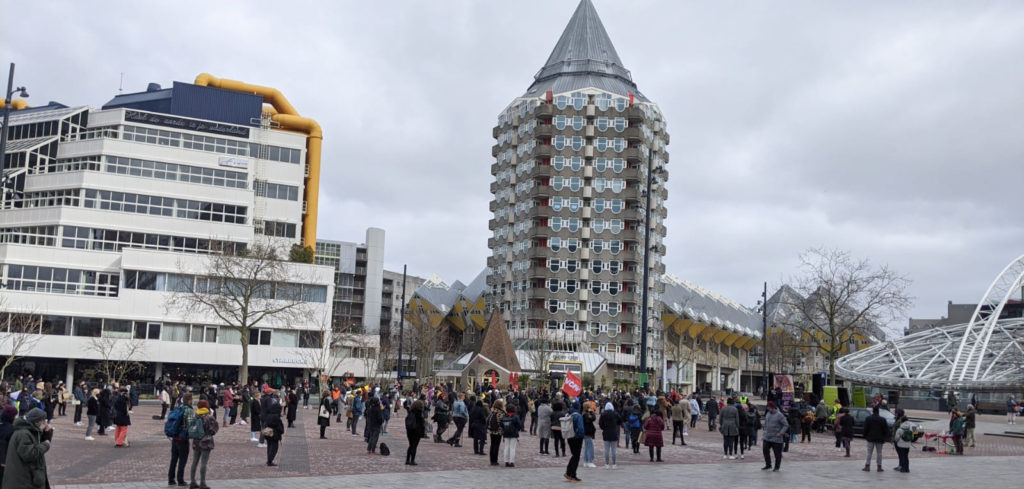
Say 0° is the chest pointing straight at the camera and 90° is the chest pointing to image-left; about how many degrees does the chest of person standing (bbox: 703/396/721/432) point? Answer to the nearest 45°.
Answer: approximately 180°

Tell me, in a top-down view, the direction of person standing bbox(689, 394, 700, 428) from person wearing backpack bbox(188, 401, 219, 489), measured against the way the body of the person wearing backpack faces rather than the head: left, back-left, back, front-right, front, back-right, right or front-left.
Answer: front

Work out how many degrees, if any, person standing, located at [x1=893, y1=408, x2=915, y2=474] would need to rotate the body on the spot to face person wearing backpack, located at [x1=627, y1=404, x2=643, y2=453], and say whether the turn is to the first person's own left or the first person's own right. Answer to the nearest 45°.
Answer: approximately 45° to the first person's own left

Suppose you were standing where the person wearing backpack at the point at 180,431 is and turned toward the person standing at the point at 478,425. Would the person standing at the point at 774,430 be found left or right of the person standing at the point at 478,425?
right

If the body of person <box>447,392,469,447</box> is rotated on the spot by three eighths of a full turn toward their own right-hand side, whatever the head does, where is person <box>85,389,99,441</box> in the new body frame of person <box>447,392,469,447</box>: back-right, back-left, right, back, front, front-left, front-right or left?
right

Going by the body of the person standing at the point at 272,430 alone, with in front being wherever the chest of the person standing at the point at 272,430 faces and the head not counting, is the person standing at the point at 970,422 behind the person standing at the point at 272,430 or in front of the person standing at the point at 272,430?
in front

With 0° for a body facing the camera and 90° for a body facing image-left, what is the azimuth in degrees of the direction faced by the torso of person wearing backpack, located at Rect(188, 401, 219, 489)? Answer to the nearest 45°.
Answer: approximately 225°

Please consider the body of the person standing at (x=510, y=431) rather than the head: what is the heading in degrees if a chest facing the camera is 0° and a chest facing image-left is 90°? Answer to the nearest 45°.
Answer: approximately 180°

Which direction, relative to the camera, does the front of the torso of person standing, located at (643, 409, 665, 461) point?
away from the camera

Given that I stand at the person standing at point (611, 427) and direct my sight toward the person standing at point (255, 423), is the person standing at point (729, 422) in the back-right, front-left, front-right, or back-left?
back-right

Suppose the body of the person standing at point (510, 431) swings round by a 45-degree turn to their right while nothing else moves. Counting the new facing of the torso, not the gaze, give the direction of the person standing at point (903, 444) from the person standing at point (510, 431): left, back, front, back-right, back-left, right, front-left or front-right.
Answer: front-right
